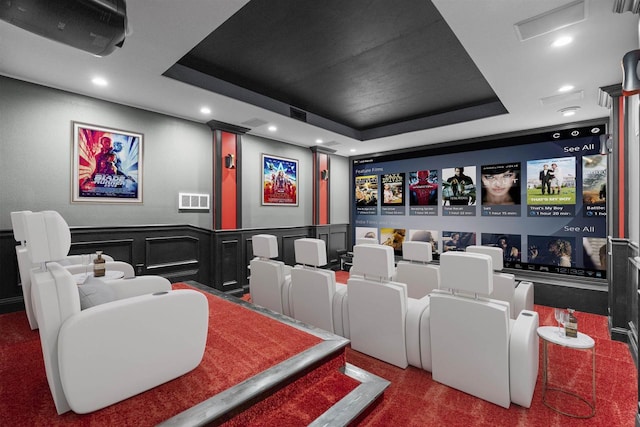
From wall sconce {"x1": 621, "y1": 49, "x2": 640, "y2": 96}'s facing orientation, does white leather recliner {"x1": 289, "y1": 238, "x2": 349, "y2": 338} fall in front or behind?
in front

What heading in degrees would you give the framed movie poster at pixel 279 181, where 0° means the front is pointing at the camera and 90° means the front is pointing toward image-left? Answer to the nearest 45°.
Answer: approximately 315°

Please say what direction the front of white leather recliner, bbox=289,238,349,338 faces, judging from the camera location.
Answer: facing away from the viewer and to the right of the viewer

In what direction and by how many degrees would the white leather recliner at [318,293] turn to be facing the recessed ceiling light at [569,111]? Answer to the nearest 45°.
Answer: approximately 45° to its right

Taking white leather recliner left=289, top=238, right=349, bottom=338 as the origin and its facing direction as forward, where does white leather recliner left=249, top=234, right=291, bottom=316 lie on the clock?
white leather recliner left=249, top=234, right=291, bottom=316 is roughly at 9 o'clock from white leather recliner left=289, top=238, right=349, bottom=338.

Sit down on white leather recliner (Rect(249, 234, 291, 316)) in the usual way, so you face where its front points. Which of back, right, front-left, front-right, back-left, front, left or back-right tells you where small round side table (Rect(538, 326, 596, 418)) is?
right

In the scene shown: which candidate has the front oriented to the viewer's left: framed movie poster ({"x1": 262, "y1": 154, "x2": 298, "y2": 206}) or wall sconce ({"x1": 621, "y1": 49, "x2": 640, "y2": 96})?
the wall sconce

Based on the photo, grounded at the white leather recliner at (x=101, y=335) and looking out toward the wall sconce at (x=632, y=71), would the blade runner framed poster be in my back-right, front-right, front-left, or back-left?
back-left

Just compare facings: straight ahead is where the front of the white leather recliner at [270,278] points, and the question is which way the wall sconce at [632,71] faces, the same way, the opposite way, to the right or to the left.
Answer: to the left

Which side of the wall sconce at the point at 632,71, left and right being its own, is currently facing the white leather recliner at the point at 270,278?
front

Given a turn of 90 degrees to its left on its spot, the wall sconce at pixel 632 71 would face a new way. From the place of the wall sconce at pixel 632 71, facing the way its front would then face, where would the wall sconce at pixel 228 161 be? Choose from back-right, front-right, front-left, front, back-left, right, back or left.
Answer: right

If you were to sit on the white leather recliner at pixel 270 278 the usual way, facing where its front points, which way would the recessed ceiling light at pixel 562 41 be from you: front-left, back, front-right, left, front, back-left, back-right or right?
right

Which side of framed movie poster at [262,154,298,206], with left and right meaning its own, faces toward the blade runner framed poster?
right

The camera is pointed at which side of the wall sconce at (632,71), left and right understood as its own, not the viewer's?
left

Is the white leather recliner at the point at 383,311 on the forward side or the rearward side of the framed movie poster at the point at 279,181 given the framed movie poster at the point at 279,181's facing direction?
on the forward side

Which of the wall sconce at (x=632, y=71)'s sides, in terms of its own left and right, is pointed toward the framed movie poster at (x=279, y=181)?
front

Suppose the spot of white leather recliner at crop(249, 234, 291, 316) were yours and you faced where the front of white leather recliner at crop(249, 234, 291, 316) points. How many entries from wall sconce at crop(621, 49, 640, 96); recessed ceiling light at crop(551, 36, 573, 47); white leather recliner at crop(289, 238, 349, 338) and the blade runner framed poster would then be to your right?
3

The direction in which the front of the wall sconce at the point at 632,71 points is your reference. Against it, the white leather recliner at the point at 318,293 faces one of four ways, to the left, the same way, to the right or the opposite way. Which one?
to the right
